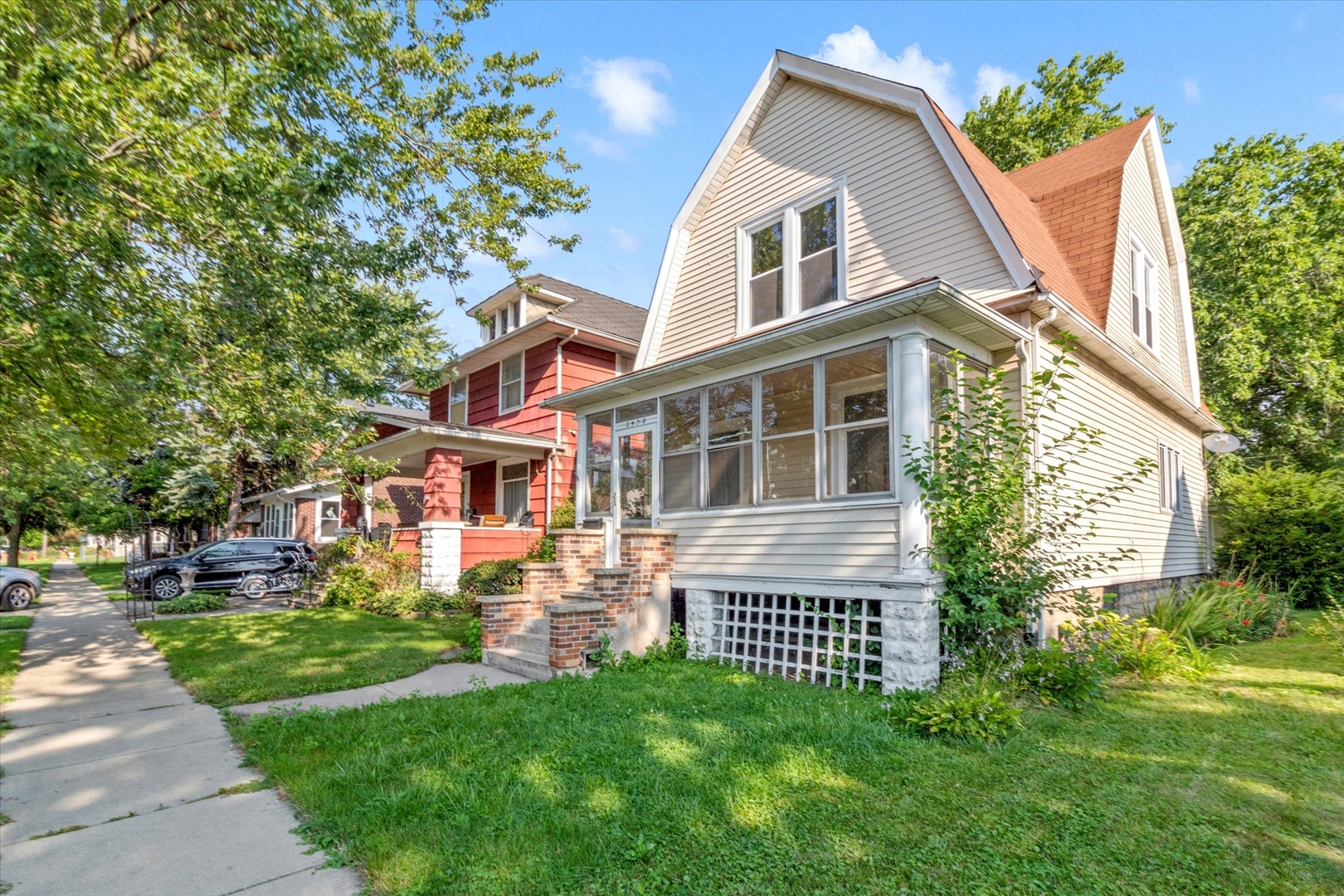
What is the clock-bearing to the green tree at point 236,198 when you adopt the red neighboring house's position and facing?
The green tree is roughly at 11 o'clock from the red neighboring house.

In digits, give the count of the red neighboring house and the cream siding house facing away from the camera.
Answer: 0

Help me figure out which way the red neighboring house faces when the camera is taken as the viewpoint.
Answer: facing the viewer and to the left of the viewer

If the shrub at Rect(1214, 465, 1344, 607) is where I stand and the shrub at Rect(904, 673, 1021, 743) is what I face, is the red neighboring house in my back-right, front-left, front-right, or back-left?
front-right

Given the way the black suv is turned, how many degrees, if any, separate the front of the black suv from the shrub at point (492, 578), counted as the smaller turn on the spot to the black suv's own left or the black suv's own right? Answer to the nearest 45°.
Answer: approximately 135° to the black suv's own left

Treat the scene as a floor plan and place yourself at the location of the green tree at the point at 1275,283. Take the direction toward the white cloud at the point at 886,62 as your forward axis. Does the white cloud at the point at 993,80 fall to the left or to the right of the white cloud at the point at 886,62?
right

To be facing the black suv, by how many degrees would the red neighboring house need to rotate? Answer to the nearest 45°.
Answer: approximately 90° to its right

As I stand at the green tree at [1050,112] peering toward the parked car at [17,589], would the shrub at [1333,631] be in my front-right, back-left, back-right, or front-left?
front-left

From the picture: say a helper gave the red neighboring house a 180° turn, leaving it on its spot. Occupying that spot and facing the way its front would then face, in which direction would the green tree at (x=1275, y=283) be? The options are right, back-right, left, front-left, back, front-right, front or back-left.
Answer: front-right

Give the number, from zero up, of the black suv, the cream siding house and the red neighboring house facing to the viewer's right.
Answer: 0

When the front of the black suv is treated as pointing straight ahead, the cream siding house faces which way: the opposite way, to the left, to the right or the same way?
the same way

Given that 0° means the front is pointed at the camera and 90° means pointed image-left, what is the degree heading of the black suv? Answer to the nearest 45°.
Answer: approximately 90°
